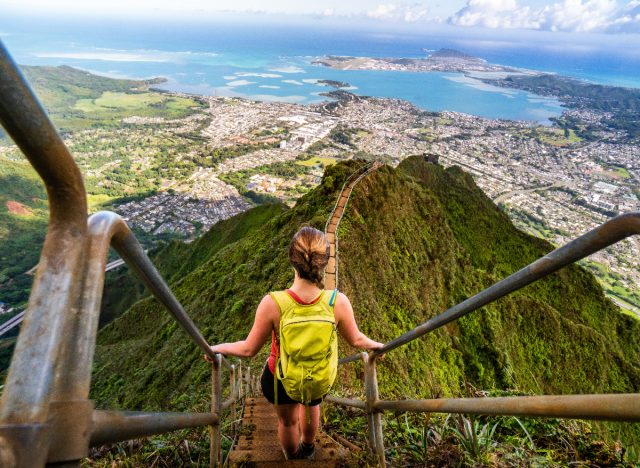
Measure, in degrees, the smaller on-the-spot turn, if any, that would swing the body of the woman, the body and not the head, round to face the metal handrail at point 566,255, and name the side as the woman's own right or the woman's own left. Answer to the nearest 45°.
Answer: approximately 135° to the woman's own right

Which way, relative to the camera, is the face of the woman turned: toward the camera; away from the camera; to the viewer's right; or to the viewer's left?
away from the camera

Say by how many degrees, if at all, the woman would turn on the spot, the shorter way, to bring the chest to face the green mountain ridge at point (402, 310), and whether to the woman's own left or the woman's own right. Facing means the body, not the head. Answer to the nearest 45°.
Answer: approximately 45° to the woman's own right

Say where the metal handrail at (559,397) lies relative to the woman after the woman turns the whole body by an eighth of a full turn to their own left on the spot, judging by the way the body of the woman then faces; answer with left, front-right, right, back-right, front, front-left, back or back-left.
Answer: back

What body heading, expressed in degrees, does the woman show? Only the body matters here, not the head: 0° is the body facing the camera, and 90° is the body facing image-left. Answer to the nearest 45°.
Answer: approximately 180°
